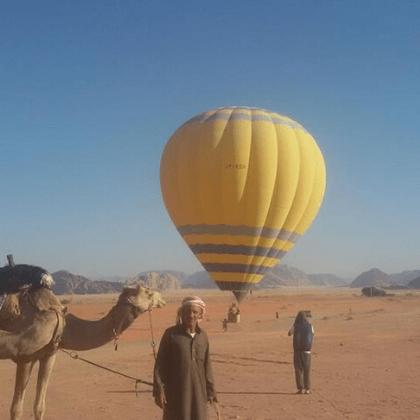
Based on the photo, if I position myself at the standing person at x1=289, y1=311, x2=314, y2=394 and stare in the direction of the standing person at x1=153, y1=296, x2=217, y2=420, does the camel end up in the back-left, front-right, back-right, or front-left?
front-right

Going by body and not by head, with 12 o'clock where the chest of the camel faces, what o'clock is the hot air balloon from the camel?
The hot air balloon is roughly at 10 o'clock from the camel.

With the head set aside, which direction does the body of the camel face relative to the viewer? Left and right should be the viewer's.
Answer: facing to the right of the viewer

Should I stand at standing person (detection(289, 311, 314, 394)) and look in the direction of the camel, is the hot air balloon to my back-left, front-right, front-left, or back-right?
back-right

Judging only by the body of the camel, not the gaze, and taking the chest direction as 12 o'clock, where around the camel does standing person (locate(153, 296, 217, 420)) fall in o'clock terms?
The standing person is roughly at 2 o'clock from the camel.

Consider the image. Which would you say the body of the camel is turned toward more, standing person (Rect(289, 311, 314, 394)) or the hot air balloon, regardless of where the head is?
the standing person

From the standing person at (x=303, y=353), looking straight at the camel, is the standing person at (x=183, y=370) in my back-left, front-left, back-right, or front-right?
front-left

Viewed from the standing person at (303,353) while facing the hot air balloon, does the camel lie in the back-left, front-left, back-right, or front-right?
back-left

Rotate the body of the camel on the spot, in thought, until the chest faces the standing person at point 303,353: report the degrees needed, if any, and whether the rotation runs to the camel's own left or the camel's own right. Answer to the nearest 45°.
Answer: approximately 45° to the camel's own left
